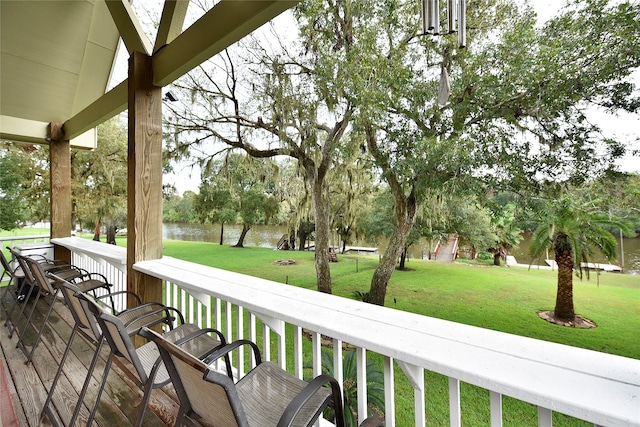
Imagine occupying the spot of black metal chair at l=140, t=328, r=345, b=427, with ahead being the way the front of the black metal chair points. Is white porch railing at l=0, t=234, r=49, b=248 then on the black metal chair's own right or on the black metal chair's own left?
on the black metal chair's own left

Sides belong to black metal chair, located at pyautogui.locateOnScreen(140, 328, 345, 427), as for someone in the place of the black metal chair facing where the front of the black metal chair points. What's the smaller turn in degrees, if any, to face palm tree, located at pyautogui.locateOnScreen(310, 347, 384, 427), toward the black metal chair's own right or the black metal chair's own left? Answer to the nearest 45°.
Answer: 0° — it already faces it

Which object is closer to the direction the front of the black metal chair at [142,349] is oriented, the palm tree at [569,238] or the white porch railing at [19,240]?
the palm tree

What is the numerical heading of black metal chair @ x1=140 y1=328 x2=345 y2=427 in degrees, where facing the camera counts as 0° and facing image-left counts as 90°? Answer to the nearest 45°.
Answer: approximately 225°

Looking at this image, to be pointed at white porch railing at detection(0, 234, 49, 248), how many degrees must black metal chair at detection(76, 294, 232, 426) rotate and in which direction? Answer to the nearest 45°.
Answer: approximately 45° to its left

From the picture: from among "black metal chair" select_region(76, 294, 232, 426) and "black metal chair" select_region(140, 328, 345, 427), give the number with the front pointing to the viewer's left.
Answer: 0

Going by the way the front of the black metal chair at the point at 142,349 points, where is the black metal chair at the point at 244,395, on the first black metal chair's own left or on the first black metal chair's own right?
on the first black metal chair's own right

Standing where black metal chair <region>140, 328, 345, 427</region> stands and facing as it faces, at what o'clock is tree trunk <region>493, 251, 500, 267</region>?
The tree trunk is roughly at 12 o'clock from the black metal chair.

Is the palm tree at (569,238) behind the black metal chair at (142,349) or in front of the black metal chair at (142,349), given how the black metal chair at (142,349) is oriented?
in front

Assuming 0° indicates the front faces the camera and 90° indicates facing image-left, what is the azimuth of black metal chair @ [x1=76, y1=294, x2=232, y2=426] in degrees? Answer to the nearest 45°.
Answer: approximately 225°
